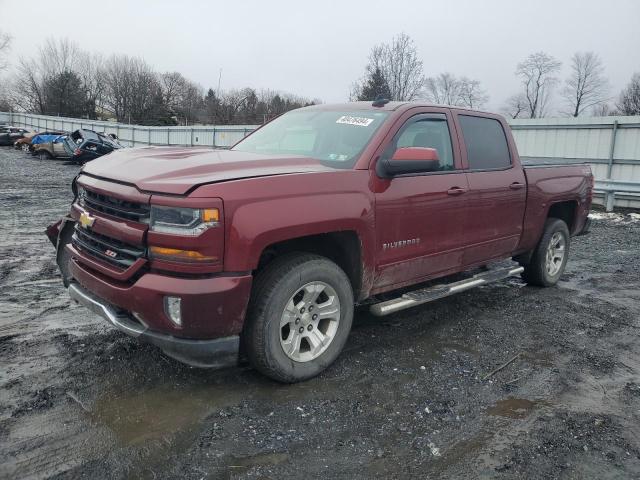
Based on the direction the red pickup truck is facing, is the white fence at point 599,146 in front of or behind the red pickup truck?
behind

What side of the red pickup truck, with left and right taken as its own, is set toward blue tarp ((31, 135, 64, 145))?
right

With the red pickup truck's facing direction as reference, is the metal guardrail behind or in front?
behind

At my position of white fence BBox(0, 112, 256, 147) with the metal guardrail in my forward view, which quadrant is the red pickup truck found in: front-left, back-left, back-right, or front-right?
front-right

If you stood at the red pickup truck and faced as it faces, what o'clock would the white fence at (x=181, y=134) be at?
The white fence is roughly at 4 o'clock from the red pickup truck.

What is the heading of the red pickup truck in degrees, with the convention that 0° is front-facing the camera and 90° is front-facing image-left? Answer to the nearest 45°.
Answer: approximately 45°
